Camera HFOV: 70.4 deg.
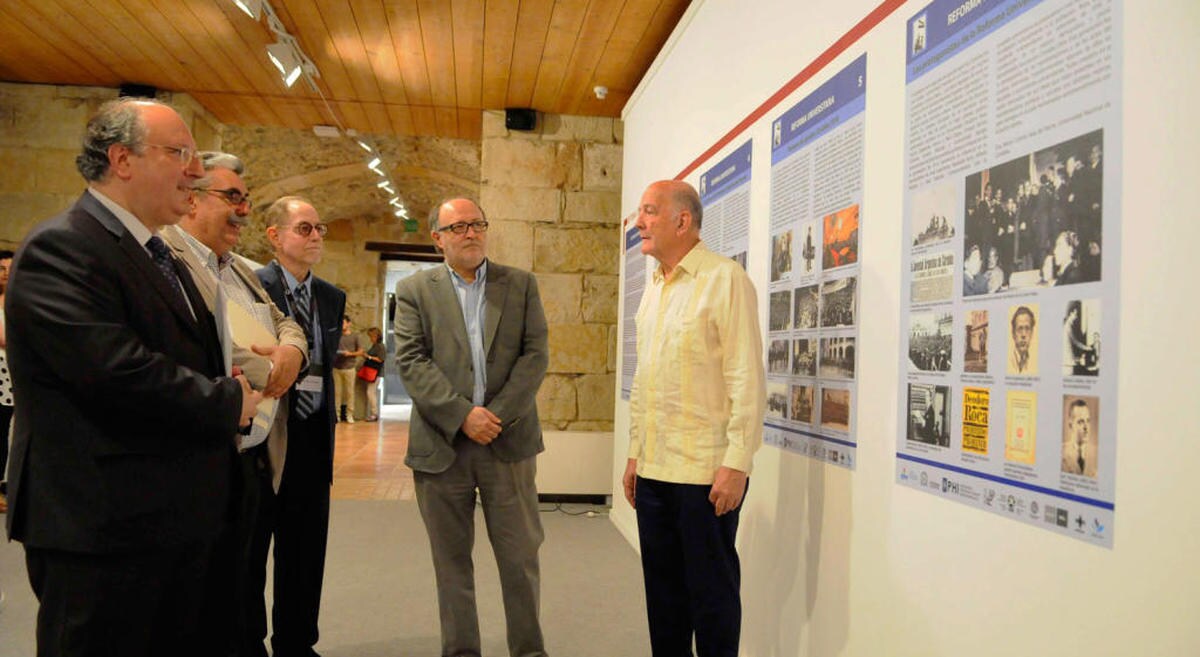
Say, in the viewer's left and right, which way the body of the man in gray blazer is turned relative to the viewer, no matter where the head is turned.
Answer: facing the viewer

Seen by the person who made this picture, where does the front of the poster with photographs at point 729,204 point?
facing the viewer and to the left of the viewer

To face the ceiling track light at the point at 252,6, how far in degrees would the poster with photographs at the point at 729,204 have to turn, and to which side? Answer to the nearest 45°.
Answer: approximately 45° to its right

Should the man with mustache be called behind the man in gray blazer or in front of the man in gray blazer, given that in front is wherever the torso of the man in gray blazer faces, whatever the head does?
in front

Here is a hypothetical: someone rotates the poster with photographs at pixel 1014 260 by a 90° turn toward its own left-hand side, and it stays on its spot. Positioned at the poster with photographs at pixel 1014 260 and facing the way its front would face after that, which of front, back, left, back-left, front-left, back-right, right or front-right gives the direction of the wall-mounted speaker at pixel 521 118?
back

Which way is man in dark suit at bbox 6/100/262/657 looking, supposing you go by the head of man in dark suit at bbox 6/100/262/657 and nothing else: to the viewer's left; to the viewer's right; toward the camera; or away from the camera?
to the viewer's right

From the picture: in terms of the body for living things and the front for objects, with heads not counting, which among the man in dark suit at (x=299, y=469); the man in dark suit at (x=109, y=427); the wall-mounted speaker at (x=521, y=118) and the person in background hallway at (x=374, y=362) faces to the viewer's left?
the person in background hallway

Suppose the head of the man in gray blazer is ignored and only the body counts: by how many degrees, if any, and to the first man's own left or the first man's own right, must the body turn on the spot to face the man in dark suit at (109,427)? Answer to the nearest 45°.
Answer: approximately 45° to the first man's own right

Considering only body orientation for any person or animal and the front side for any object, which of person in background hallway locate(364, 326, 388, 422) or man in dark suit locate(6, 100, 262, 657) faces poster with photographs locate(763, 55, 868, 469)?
the man in dark suit

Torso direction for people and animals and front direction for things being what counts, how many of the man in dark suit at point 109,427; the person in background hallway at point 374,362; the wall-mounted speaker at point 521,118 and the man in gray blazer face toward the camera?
2

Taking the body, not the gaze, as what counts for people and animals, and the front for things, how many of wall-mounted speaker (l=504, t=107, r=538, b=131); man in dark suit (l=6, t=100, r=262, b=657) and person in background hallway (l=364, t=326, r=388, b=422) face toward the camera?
1

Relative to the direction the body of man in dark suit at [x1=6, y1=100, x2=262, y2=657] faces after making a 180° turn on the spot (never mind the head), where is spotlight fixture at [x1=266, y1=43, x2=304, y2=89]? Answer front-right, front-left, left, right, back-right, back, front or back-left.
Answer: right

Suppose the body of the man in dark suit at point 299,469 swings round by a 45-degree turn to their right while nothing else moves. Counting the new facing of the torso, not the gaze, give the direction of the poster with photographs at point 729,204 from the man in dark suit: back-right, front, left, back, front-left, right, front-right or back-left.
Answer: left

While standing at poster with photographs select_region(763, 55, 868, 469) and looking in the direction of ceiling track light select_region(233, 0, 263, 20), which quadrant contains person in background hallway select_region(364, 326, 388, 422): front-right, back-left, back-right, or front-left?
front-right

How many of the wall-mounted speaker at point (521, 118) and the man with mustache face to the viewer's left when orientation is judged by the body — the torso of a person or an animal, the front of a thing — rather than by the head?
0
